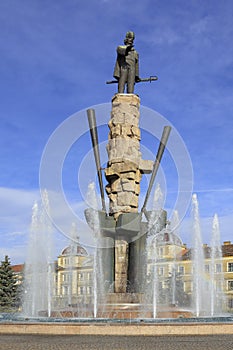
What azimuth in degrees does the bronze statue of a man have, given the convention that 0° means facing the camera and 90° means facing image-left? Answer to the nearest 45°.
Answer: approximately 0°
